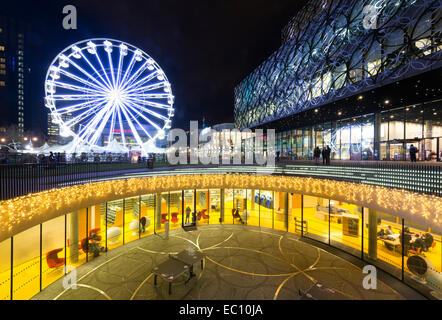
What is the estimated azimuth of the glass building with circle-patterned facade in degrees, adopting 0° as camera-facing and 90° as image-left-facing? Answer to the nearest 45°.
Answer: approximately 45°

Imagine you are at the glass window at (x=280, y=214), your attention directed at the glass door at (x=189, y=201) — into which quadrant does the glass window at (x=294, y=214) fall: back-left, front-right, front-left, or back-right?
back-left

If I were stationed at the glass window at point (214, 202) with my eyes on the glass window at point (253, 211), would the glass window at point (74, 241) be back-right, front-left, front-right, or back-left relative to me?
back-right
